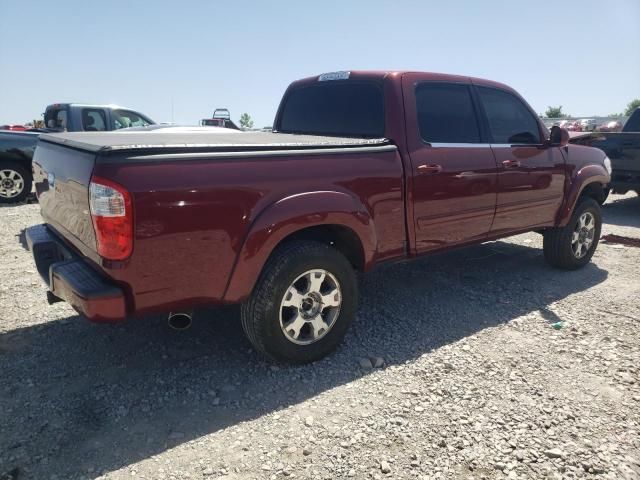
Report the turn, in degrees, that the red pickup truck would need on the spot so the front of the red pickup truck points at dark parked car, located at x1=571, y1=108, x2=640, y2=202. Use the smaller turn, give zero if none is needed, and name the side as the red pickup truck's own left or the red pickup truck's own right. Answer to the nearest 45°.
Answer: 0° — it already faces it

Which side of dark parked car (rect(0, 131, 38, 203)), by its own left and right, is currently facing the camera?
right

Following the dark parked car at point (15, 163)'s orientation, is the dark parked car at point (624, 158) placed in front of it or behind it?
in front

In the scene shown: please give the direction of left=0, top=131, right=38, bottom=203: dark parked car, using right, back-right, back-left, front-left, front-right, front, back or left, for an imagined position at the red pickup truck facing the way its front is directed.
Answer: left

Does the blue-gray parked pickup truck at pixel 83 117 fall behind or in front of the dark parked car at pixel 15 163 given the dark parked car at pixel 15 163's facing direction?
in front

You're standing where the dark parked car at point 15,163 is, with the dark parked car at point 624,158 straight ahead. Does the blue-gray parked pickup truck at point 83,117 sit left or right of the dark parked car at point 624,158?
left

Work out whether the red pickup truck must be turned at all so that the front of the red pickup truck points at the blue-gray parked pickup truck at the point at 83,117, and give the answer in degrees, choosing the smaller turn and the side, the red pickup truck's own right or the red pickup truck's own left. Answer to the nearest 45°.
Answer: approximately 90° to the red pickup truck's own left

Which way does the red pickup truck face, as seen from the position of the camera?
facing away from the viewer and to the right of the viewer
